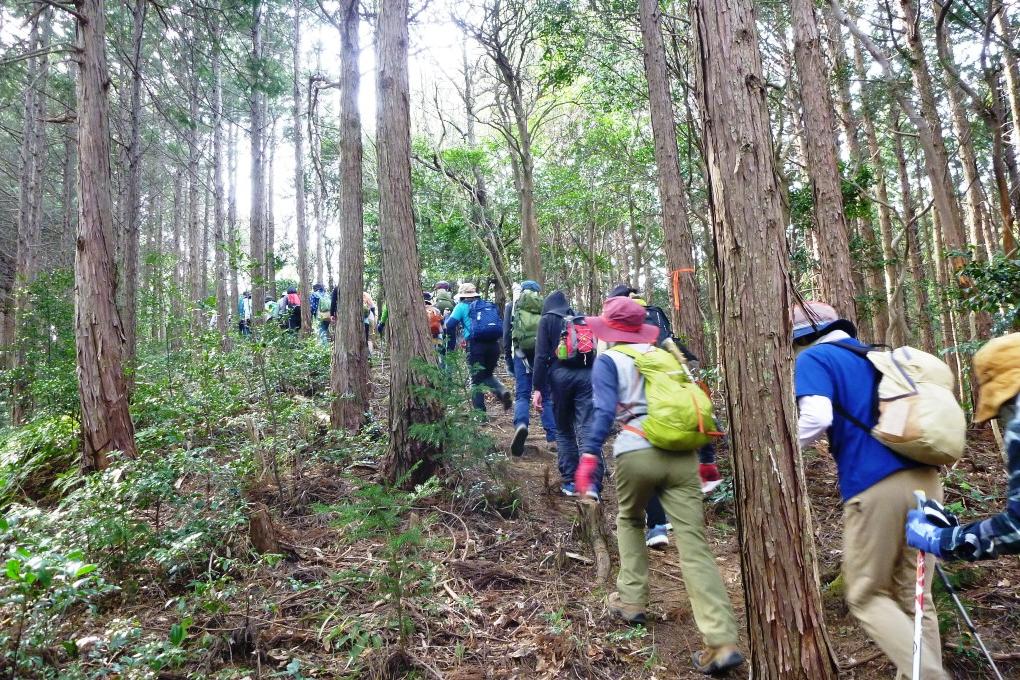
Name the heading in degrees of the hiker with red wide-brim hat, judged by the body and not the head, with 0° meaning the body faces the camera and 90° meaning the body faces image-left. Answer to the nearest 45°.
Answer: approximately 135°

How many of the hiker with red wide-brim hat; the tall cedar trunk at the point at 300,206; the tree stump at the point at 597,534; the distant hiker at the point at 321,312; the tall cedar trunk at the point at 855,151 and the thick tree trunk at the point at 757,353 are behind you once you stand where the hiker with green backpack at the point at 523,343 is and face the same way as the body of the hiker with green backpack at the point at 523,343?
3

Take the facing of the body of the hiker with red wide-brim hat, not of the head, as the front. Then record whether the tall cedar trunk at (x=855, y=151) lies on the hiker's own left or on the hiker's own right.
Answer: on the hiker's own right

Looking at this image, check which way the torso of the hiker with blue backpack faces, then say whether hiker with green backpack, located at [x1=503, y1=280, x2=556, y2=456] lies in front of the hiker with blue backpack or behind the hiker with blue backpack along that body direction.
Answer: behind

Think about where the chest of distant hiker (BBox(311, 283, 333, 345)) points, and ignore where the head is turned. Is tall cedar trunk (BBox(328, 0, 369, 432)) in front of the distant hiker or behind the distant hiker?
behind

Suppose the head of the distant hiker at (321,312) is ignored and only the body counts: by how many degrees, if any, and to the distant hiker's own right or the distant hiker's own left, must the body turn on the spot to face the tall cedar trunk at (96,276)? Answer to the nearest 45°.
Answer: approximately 135° to the distant hiker's own left

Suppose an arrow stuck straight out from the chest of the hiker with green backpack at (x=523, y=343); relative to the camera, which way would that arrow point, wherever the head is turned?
away from the camera

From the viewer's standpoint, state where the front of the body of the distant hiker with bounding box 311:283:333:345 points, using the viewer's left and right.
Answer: facing away from the viewer and to the left of the viewer

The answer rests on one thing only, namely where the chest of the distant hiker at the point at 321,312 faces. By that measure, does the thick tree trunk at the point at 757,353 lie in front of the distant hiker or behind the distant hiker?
behind

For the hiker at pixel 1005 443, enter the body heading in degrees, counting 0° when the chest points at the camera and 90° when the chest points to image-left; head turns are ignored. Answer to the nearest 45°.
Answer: approximately 90°

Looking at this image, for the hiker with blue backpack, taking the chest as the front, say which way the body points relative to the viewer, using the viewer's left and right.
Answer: facing away from the viewer and to the left of the viewer
